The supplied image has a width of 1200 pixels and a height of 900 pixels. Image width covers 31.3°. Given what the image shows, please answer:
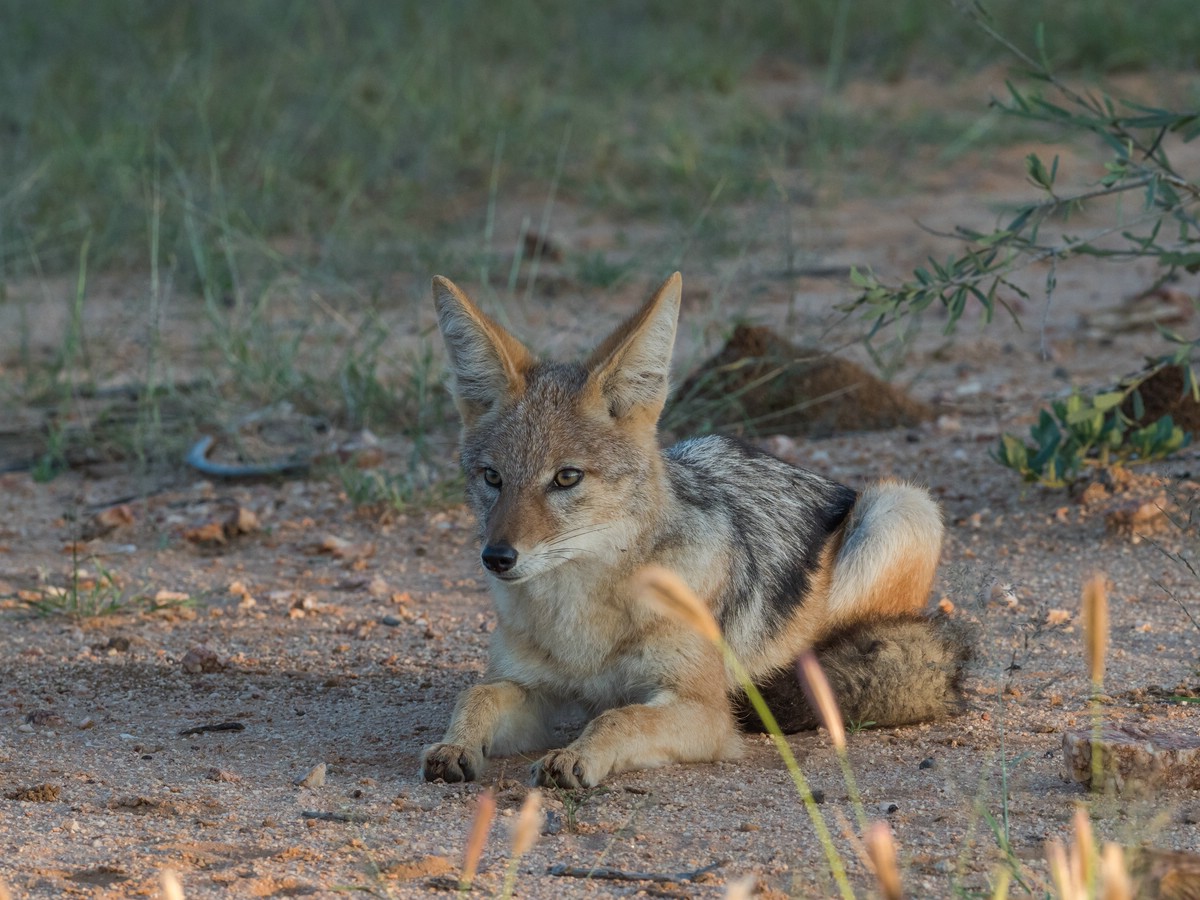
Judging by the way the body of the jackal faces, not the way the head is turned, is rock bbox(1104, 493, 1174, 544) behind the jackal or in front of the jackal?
behind

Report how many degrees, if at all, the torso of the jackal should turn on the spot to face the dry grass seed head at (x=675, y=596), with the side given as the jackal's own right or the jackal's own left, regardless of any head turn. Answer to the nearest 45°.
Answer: approximately 45° to the jackal's own left

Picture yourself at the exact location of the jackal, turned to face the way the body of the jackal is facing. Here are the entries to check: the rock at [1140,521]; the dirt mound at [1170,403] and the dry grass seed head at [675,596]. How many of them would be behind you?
2

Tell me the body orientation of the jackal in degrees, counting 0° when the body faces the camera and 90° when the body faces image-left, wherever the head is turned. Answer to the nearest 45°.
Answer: approximately 45°

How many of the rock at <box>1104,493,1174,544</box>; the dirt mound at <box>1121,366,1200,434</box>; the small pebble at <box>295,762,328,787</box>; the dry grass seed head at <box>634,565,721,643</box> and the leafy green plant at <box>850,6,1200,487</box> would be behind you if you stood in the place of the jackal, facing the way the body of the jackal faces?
3

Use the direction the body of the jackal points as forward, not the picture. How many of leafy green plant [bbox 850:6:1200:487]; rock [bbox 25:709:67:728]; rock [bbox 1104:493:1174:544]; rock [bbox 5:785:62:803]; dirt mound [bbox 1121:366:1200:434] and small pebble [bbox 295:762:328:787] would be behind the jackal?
3

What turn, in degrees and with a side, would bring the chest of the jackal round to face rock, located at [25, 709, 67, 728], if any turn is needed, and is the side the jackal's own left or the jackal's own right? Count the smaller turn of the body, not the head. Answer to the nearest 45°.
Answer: approximately 45° to the jackal's own right

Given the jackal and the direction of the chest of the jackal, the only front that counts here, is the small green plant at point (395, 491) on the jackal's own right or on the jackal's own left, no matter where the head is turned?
on the jackal's own right

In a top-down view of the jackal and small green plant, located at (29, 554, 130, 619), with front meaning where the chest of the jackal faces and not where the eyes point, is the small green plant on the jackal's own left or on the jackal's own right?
on the jackal's own right

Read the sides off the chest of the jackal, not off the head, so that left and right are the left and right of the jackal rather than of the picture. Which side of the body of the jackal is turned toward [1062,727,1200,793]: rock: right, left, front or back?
left

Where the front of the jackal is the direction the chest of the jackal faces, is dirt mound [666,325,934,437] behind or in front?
behind

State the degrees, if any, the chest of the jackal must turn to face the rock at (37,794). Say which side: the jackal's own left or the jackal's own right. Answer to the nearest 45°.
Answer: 0° — it already faces it

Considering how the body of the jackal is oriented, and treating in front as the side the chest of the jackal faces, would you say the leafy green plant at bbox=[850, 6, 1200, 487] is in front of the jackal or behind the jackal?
behind

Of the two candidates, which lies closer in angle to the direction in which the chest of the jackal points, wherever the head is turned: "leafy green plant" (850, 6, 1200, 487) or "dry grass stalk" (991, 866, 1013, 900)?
the dry grass stalk

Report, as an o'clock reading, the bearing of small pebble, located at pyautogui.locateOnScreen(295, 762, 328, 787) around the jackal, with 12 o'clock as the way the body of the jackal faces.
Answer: The small pebble is roughly at 12 o'clock from the jackal.
